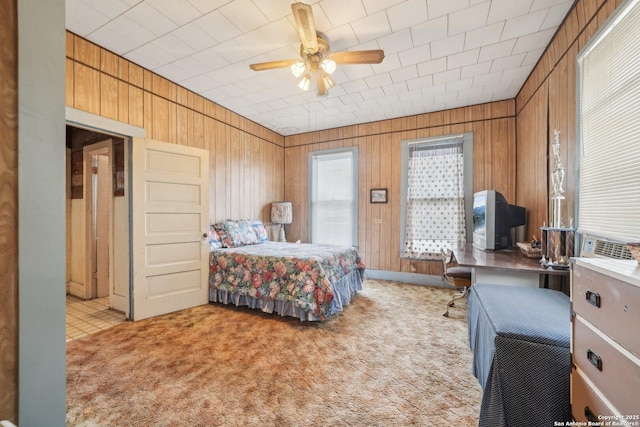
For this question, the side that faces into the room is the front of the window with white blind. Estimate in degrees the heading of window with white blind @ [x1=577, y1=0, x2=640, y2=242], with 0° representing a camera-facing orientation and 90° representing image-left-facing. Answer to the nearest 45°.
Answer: approximately 45°

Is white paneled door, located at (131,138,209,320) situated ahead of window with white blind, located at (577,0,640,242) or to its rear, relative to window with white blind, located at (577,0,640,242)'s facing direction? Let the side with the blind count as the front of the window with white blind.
ahead

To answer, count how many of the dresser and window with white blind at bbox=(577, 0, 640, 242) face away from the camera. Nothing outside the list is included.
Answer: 0

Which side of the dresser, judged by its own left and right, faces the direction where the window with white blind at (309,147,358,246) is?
right

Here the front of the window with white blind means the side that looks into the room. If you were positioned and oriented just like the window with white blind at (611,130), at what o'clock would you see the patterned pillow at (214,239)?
The patterned pillow is roughly at 1 o'clock from the window with white blind.

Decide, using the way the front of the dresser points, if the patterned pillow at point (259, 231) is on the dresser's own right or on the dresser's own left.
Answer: on the dresser's own right

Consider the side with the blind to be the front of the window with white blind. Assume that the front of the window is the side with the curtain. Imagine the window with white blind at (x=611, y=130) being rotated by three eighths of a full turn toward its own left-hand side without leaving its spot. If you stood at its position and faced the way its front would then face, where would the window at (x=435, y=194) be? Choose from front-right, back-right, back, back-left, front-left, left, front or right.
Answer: back-left

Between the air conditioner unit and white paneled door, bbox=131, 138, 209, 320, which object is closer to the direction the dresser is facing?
the white paneled door

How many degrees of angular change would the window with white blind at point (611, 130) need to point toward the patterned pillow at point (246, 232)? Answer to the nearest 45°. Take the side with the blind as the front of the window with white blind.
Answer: approximately 45° to its right

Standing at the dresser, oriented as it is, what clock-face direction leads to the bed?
The bed is roughly at 2 o'clock from the dresser.

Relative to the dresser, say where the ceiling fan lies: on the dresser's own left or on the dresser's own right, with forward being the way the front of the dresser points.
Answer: on the dresser's own right

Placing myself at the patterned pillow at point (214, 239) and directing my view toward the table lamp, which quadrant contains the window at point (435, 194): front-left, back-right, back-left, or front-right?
front-right

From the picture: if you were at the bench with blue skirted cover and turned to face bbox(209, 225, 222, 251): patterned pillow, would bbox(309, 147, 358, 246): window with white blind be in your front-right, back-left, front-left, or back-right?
front-right

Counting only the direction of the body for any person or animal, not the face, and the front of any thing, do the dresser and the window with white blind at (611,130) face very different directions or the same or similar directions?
same or similar directions

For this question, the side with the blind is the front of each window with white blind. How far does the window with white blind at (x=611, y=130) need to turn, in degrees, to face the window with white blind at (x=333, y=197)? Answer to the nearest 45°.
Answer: approximately 45° to its right

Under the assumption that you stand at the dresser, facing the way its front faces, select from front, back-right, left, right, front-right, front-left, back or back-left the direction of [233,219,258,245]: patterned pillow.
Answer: front-right

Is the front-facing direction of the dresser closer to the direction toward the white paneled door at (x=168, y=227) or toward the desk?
the white paneled door
